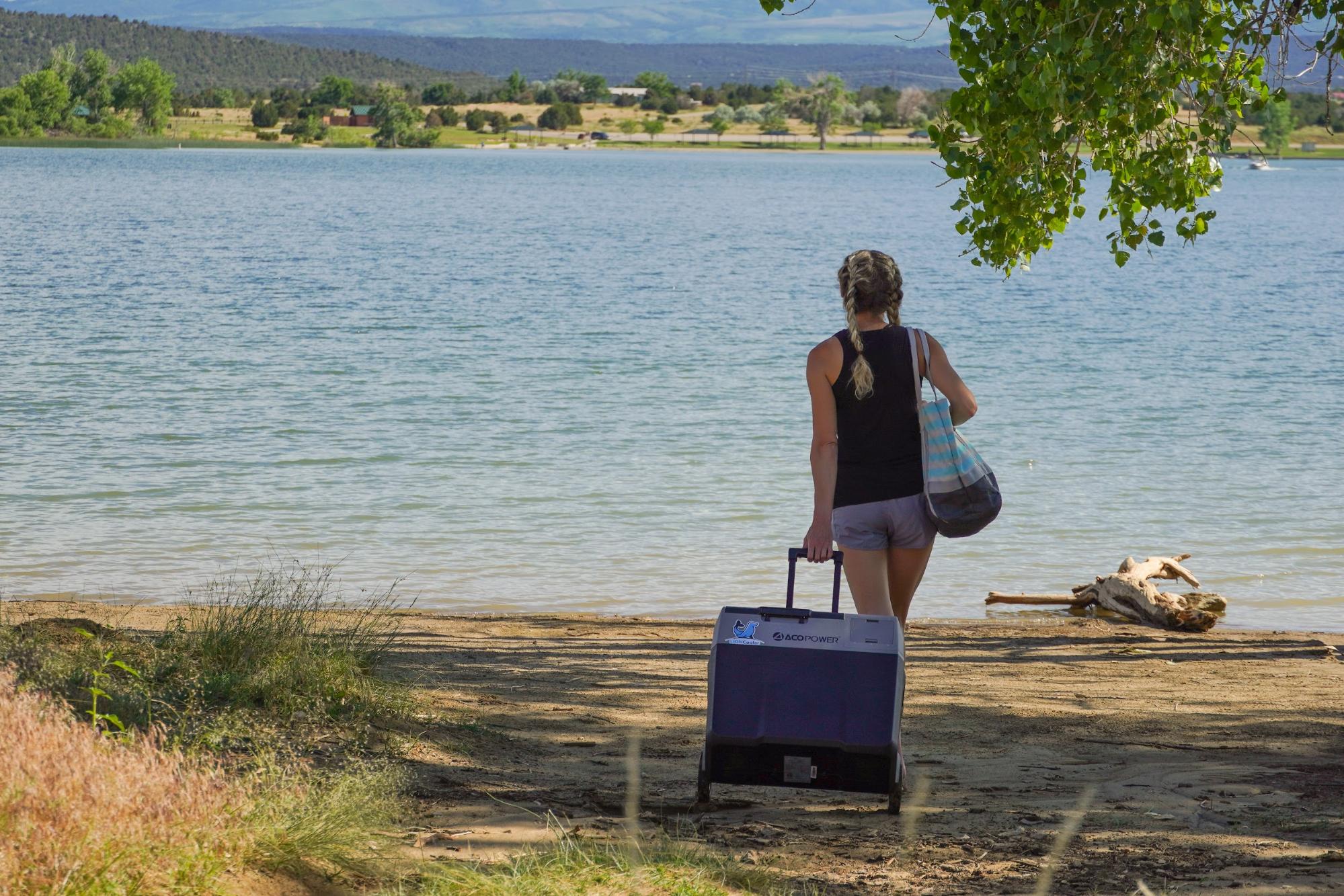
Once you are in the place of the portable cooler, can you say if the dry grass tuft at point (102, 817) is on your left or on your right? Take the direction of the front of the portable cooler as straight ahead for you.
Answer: on your right

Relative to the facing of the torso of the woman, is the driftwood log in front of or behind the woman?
in front

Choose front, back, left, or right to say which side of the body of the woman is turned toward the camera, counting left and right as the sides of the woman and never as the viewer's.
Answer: back

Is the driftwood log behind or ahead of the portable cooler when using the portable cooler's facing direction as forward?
behind

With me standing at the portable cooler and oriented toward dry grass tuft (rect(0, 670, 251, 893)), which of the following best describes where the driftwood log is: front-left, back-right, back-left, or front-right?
back-right

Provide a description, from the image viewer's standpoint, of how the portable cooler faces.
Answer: facing the viewer

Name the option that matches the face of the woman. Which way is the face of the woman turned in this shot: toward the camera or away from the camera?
away from the camera
